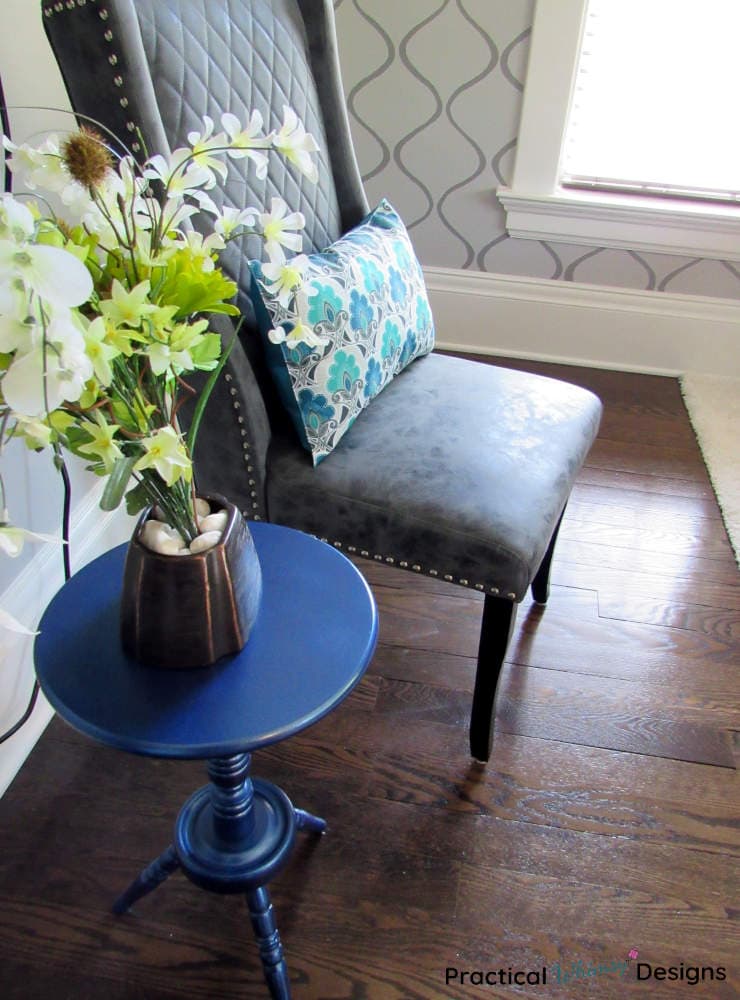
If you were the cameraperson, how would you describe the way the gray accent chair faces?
facing the viewer and to the right of the viewer

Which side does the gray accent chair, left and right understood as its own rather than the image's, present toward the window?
left

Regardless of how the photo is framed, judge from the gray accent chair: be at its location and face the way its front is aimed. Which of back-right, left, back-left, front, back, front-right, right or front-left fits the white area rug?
left
